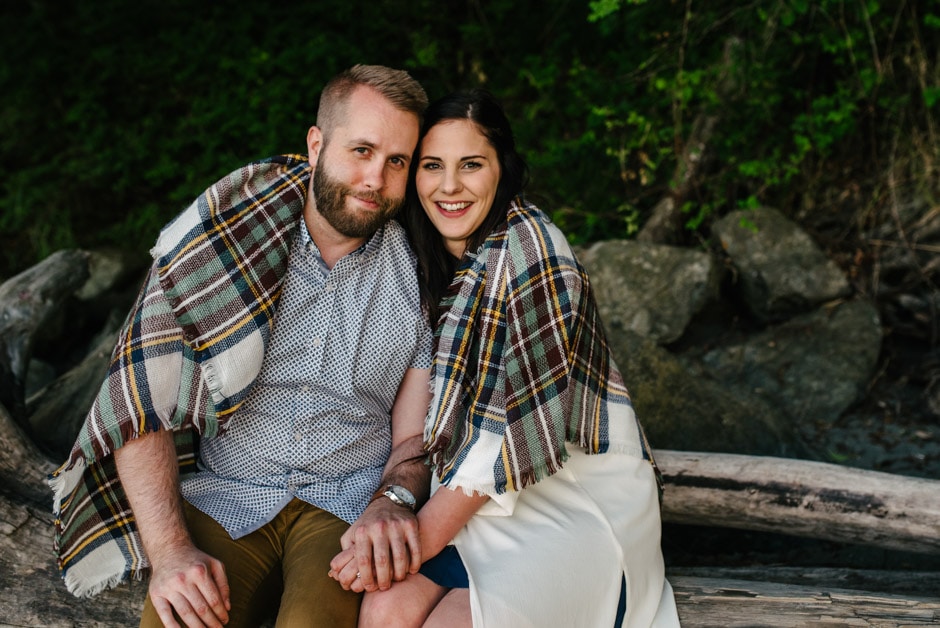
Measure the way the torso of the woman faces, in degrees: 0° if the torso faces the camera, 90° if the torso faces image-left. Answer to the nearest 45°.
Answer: approximately 45°

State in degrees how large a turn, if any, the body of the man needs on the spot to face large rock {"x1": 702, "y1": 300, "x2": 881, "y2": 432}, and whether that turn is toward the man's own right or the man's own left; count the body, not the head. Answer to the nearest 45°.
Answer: approximately 135° to the man's own left

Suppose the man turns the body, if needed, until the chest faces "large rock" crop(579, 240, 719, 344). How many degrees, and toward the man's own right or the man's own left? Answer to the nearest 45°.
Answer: approximately 135° to the man's own left

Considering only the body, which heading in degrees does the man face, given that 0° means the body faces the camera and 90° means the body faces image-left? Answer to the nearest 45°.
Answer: approximately 0°

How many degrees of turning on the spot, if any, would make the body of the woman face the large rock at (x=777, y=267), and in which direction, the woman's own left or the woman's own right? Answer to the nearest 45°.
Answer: approximately 180°

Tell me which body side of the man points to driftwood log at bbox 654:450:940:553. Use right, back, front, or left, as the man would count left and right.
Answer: left

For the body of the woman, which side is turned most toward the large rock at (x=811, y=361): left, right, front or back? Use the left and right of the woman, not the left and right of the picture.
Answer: back
